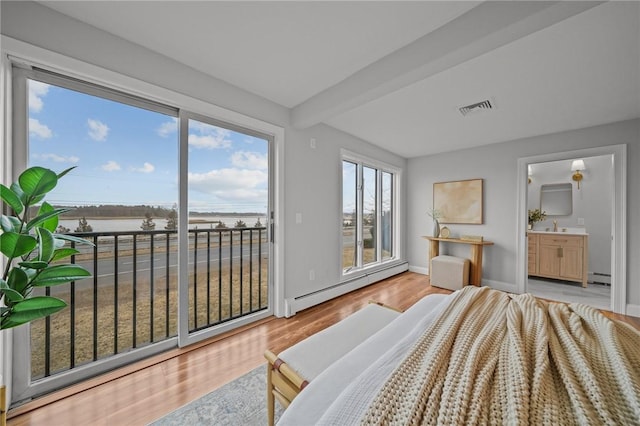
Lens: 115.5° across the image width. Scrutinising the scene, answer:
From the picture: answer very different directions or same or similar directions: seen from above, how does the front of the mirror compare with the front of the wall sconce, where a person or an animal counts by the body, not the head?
same or similar directions

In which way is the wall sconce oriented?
toward the camera

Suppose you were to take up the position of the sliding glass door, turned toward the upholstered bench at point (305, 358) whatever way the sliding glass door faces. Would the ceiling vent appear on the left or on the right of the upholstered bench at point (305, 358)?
left

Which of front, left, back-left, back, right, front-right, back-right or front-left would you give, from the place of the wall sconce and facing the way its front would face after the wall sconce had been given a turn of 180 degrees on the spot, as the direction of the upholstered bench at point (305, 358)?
back

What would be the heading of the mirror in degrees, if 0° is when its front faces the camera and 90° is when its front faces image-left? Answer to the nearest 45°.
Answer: approximately 0°

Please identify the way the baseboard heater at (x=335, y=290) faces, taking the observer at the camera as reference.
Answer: facing the viewer and to the right of the viewer

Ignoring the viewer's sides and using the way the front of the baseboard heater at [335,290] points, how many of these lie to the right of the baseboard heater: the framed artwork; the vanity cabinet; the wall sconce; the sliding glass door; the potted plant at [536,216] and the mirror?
1

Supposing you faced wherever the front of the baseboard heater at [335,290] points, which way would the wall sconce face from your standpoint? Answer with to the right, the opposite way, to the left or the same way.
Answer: to the right

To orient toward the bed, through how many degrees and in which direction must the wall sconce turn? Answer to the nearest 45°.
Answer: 0° — it already faces it

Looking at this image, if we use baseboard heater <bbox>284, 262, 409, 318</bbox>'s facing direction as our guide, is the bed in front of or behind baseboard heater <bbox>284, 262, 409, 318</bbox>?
in front

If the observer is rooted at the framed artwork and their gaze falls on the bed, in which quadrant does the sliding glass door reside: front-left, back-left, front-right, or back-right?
front-right

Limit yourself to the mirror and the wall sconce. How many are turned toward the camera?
2

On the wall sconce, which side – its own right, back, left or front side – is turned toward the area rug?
front
